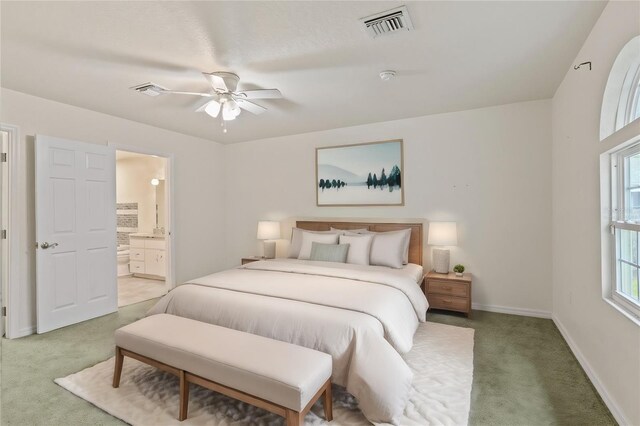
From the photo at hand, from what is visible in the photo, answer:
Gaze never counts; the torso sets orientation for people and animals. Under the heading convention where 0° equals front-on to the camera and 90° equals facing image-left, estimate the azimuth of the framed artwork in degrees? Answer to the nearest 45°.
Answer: approximately 45°

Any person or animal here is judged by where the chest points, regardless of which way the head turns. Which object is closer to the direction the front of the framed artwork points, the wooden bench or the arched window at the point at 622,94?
the wooden bench

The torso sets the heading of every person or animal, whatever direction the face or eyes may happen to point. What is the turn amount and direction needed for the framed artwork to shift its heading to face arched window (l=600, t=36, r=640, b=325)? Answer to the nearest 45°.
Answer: approximately 90° to its left

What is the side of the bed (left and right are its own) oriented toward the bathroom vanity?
right

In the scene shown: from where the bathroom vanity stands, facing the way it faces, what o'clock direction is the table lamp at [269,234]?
The table lamp is roughly at 9 o'clock from the bathroom vanity.

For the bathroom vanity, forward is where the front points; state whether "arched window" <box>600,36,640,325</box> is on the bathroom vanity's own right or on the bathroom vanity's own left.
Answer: on the bathroom vanity's own left

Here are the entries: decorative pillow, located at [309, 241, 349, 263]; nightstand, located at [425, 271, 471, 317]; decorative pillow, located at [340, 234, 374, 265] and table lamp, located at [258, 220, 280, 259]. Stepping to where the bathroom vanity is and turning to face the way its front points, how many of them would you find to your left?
4

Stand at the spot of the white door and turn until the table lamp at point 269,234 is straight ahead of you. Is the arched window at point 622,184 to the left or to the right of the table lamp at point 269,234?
right

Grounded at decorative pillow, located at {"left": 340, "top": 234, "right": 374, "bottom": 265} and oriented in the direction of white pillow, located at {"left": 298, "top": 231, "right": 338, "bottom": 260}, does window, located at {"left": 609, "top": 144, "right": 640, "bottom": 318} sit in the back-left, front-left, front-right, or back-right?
back-left

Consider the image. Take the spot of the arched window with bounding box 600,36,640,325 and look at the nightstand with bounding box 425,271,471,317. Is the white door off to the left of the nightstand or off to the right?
left

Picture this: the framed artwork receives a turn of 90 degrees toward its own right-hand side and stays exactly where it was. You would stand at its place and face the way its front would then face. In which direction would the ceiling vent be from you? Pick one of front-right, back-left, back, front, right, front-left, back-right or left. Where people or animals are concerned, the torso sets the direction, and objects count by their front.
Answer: back-left

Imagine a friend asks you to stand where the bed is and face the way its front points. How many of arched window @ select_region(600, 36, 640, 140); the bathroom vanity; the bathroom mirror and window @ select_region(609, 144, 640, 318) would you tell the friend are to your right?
2
